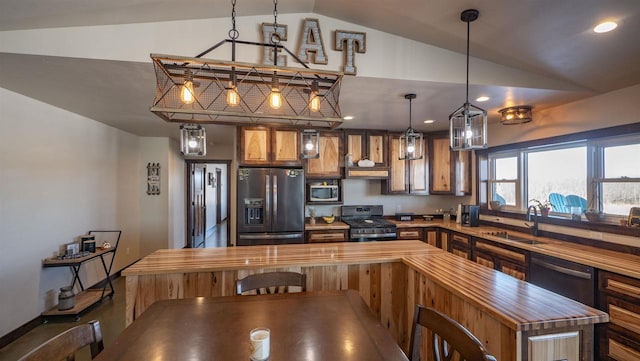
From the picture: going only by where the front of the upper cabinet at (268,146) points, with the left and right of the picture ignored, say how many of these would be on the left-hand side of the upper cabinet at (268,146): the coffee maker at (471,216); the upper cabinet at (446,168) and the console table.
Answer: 2

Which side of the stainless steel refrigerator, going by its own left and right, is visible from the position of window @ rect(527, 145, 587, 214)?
left

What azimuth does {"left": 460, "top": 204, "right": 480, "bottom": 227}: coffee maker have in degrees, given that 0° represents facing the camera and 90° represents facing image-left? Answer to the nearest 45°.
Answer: approximately 45°

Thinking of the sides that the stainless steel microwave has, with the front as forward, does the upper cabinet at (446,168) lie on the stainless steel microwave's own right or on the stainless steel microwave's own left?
on the stainless steel microwave's own left

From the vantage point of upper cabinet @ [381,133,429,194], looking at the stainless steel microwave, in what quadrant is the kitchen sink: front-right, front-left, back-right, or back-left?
back-left

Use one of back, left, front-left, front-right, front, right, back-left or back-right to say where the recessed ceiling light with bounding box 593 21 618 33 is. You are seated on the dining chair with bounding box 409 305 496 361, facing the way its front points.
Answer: back

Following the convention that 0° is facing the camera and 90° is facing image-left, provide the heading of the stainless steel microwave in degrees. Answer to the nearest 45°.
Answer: approximately 0°

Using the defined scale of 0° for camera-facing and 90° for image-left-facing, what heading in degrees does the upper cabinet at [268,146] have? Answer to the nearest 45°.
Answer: approximately 0°

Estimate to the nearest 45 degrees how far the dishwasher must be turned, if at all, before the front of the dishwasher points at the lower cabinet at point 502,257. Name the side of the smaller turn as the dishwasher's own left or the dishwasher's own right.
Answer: approximately 90° to the dishwasher's own right
